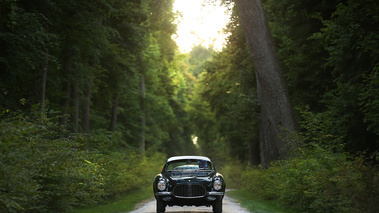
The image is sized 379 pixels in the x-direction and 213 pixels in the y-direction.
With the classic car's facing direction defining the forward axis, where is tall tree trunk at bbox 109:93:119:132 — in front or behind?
behind

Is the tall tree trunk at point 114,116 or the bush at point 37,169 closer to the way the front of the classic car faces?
the bush

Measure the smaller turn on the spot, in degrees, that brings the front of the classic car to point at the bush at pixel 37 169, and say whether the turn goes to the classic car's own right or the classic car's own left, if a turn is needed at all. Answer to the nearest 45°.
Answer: approximately 45° to the classic car's own right

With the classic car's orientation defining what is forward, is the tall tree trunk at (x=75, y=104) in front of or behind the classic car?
behind

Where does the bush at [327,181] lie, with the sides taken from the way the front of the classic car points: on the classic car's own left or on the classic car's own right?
on the classic car's own left

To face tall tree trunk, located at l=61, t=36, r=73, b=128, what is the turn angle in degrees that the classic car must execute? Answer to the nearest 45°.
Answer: approximately 135° to its right

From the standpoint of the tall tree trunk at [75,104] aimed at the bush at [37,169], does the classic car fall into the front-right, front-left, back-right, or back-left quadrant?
front-left

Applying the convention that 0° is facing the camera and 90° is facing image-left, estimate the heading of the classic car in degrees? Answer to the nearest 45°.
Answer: approximately 0°

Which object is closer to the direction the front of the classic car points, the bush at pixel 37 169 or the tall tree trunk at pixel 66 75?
the bush
